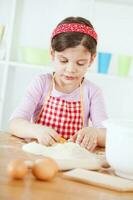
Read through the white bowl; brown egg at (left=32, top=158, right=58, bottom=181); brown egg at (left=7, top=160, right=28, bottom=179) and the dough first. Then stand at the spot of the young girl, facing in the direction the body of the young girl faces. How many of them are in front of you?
4

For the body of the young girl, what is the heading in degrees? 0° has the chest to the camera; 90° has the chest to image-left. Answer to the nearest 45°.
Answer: approximately 0°

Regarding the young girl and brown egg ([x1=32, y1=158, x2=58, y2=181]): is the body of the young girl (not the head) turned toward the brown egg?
yes

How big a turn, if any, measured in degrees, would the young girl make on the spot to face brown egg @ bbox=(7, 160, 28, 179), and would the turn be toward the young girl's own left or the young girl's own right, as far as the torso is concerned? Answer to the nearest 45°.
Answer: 0° — they already face it

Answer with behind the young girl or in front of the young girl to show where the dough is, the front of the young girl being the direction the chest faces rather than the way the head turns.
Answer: in front

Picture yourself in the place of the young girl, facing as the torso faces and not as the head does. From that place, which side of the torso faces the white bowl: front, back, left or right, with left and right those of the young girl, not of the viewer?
front

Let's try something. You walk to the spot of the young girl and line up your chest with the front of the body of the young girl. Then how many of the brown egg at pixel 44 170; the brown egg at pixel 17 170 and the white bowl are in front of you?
3

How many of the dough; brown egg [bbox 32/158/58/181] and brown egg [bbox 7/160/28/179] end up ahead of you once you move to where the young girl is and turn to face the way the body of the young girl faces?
3
